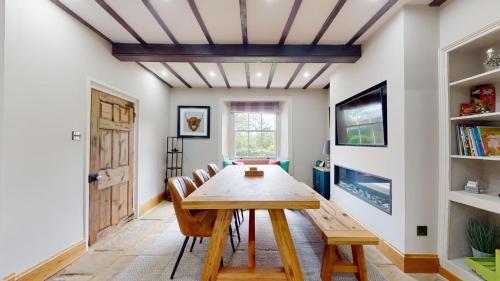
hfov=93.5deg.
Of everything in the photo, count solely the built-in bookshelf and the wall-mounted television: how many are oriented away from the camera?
0

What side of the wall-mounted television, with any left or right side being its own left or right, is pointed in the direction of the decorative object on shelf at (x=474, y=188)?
left

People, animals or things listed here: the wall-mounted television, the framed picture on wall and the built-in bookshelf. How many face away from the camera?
0

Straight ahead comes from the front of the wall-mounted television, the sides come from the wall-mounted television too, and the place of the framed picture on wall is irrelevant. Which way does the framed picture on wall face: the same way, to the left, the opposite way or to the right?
to the left

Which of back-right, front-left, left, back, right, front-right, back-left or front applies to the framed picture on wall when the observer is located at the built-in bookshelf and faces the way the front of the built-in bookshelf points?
front-right

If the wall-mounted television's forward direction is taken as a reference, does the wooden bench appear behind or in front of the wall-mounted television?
in front

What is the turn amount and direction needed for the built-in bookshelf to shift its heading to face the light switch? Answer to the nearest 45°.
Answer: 0° — it already faces it

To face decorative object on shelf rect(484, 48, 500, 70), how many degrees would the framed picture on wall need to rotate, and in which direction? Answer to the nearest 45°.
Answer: approximately 45° to its left

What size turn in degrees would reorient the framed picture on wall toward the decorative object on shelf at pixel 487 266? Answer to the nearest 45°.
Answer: approximately 45° to its left

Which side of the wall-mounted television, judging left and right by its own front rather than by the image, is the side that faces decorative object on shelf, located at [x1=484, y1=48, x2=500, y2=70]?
left

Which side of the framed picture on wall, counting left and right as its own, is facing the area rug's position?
front

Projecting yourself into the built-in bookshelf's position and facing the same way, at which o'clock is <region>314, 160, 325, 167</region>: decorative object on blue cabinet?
The decorative object on blue cabinet is roughly at 3 o'clock from the built-in bookshelf.

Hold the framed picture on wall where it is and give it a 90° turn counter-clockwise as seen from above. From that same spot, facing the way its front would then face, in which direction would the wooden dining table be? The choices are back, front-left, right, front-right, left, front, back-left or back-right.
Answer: right

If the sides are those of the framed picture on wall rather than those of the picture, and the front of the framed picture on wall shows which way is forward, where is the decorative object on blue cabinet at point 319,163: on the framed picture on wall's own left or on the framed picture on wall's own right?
on the framed picture on wall's own left

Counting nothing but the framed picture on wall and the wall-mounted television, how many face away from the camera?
0

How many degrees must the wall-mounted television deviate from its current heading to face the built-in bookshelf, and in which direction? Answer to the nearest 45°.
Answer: approximately 90° to its left

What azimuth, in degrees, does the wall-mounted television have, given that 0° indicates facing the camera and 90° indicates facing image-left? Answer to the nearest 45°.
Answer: approximately 45°

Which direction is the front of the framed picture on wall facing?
toward the camera

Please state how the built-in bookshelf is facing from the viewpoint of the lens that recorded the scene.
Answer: facing the viewer and to the left of the viewer
